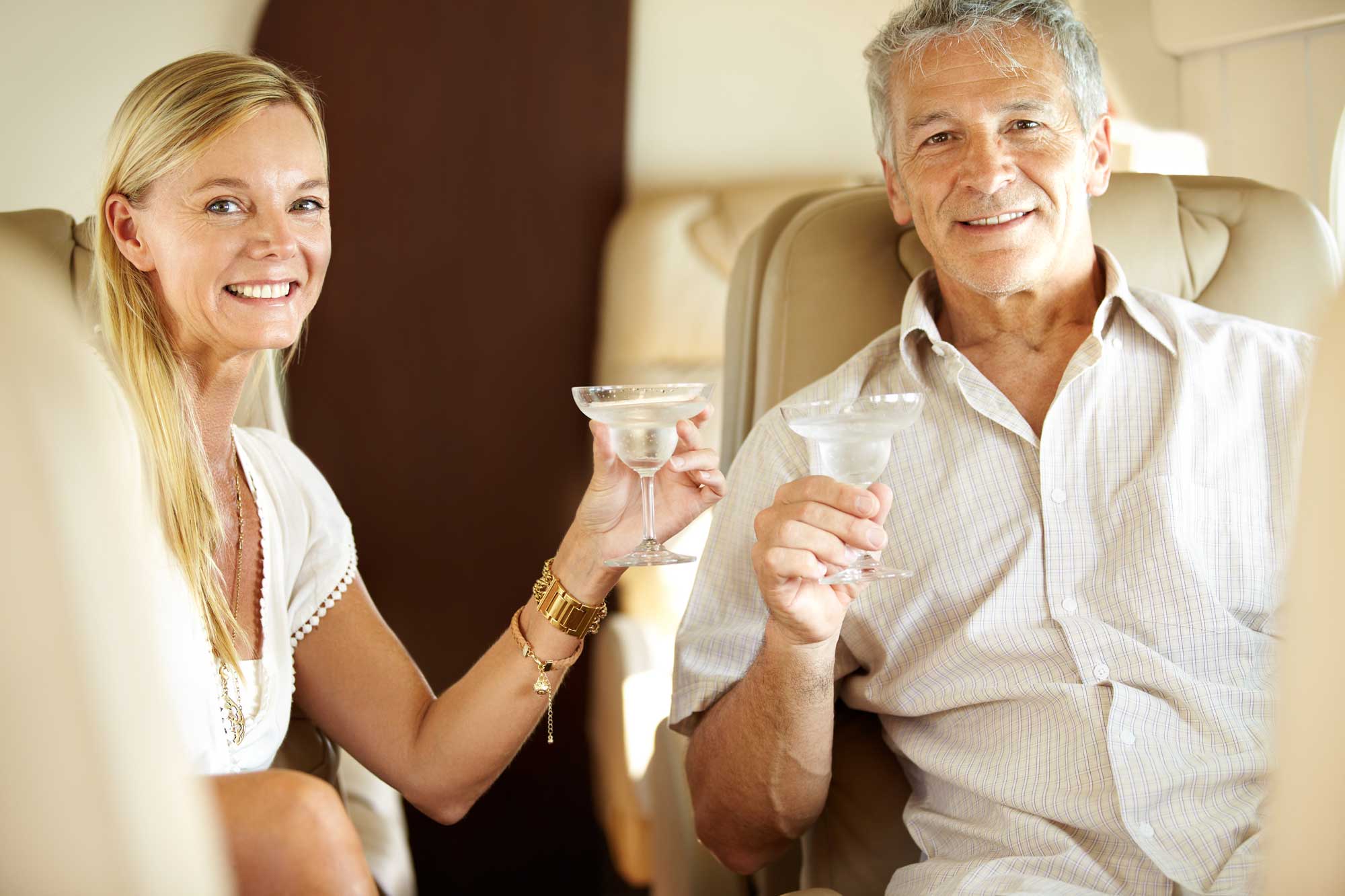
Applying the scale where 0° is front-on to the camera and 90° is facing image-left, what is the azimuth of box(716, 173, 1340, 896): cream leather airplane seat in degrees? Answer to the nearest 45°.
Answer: approximately 0°

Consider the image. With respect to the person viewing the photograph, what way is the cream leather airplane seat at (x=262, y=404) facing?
facing the viewer and to the right of the viewer

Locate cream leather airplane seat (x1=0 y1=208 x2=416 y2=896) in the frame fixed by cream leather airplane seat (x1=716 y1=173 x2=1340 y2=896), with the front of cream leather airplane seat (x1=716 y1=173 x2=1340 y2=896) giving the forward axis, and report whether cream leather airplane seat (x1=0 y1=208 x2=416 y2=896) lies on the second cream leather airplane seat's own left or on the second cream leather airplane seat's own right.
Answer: on the second cream leather airplane seat's own right

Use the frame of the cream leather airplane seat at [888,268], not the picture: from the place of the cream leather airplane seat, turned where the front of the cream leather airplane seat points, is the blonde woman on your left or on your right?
on your right

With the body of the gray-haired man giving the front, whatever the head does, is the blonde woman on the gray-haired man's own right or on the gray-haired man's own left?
on the gray-haired man's own right

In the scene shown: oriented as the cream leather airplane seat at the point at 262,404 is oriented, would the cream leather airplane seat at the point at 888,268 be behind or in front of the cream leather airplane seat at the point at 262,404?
in front
